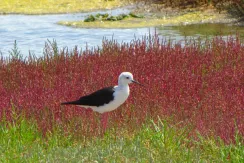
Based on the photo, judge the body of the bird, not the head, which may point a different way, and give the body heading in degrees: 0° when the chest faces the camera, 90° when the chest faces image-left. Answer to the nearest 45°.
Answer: approximately 270°
